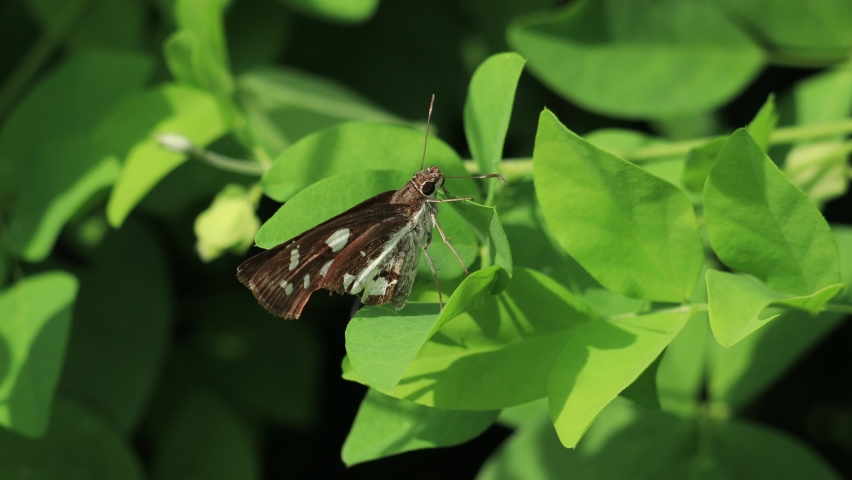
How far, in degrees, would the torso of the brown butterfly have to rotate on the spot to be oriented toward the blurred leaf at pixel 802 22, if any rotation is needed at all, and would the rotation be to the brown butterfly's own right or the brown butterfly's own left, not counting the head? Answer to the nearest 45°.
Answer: approximately 45° to the brown butterfly's own left

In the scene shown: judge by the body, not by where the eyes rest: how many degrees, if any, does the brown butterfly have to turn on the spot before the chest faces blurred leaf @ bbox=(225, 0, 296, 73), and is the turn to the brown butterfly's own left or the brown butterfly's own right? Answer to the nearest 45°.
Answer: approximately 90° to the brown butterfly's own left

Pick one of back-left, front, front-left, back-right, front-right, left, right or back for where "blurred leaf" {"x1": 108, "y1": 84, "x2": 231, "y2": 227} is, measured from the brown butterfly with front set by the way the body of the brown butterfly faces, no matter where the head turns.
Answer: back-left

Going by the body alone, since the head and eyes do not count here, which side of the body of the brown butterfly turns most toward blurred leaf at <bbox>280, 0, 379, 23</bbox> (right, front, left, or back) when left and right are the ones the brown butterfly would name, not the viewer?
left

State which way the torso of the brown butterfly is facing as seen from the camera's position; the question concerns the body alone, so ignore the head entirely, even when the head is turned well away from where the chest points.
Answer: to the viewer's right

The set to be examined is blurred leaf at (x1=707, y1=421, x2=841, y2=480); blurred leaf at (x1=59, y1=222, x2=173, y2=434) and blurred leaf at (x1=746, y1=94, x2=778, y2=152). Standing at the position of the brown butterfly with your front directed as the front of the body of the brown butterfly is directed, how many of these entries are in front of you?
2

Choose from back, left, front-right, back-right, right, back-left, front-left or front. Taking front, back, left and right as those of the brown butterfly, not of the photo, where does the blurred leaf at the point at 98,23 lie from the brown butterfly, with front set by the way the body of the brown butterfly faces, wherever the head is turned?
back-left
